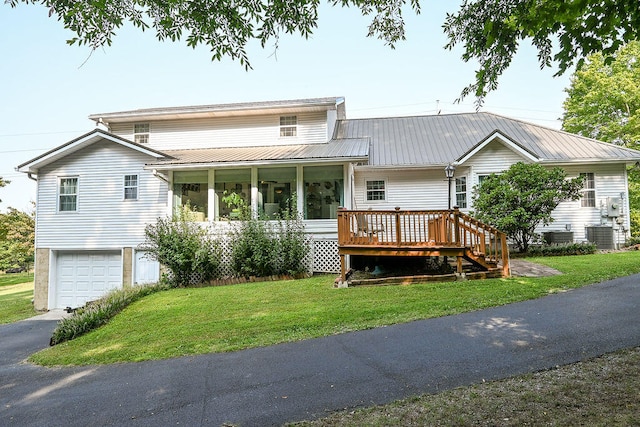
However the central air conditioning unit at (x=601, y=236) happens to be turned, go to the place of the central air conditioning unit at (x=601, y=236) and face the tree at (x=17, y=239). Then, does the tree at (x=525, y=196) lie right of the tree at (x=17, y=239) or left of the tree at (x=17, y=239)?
left

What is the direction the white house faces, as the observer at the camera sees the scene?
facing the viewer

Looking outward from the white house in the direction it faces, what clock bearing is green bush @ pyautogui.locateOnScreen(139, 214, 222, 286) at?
The green bush is roughly at 1 o'clock from the white house.

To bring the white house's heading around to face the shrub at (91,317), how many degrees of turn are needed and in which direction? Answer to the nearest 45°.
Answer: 0° — it already faces it

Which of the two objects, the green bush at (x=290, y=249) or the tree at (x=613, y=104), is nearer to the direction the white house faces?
the green bush

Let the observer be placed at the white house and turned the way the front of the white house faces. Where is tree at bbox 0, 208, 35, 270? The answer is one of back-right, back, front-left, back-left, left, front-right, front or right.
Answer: back-right

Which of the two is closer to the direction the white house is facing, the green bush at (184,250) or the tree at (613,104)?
the green bush

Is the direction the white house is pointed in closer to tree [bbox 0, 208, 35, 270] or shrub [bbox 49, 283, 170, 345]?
the shrub
